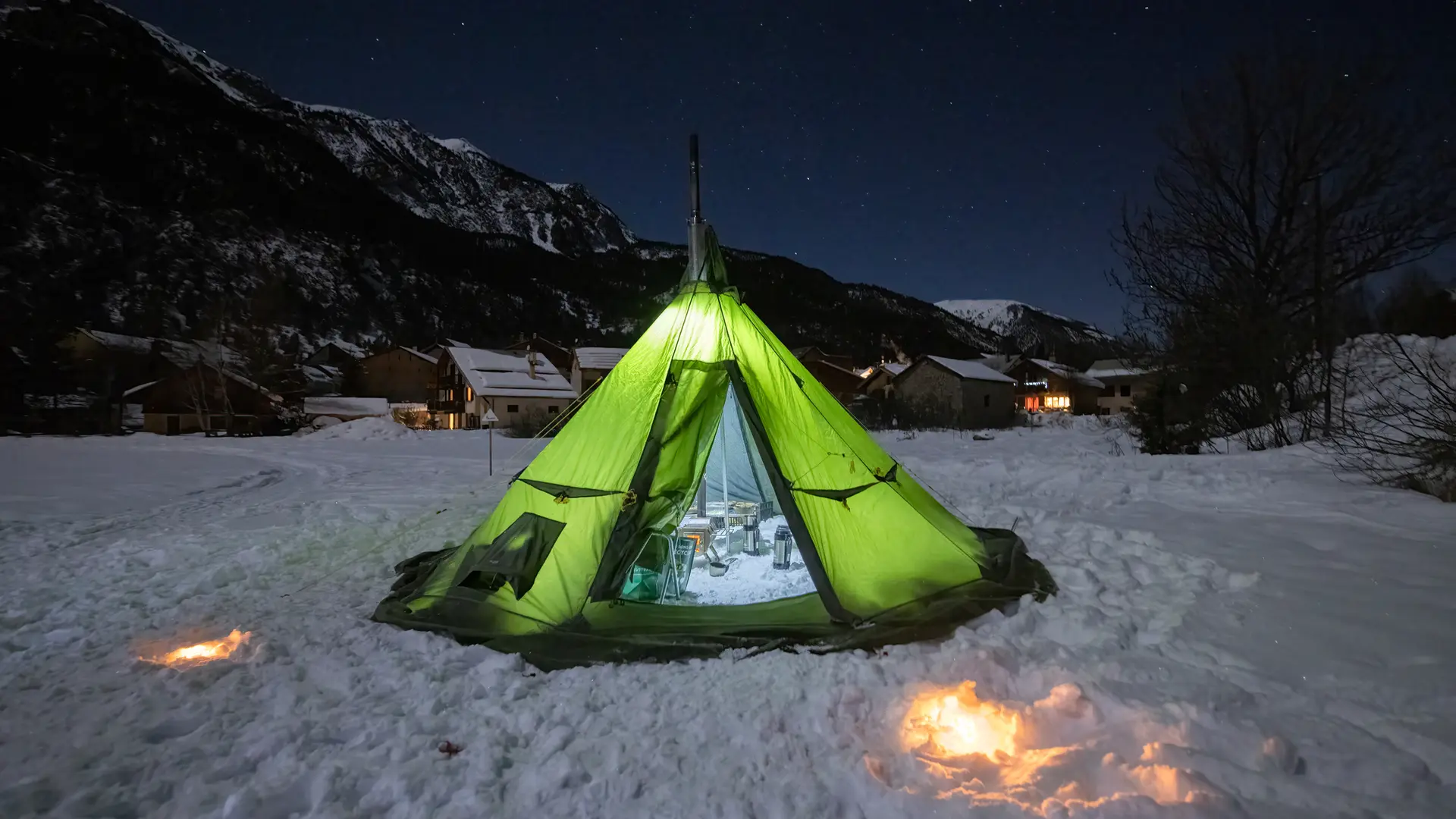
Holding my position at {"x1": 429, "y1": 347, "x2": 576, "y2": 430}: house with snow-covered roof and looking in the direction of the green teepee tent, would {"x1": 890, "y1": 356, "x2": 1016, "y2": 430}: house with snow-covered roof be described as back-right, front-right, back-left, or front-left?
front-left

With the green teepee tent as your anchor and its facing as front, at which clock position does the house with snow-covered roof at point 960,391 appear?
The house with snow-covered roof is roughly at 7 o'clock from the green teepee tent.

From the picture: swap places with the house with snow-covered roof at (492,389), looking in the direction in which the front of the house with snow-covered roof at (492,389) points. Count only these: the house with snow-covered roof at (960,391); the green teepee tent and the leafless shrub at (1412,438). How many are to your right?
0

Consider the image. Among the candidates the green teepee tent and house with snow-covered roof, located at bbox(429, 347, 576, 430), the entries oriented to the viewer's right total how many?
0

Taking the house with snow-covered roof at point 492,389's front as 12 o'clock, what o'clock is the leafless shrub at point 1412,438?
The leafless shrub is roughly at 10 o'clock from the house with snow-covered roof.

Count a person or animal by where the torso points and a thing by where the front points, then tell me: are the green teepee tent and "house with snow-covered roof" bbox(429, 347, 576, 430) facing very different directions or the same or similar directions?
same or similar directions

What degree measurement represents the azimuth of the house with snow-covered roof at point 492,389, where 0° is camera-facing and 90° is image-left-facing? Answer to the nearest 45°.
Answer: approximately 45°

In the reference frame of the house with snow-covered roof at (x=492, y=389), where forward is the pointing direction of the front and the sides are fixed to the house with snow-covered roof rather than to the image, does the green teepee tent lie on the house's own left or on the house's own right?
on the house's own left

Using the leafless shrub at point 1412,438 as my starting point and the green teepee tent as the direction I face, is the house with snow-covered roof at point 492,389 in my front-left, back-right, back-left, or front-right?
front-right

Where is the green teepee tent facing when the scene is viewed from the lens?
facing the viewer
